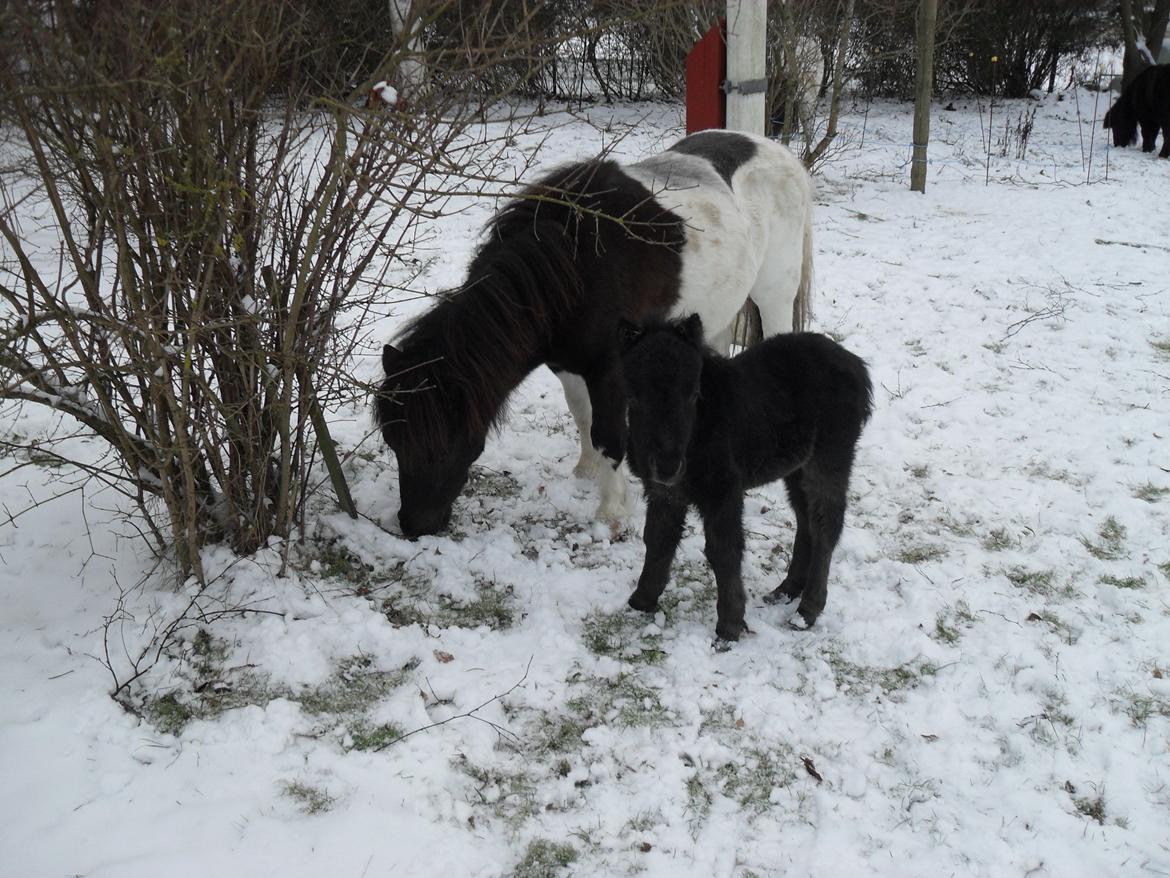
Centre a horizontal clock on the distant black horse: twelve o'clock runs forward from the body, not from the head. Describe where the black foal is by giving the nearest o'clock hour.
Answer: The black foal is roughly at 9 o'clock from the distant black horse.

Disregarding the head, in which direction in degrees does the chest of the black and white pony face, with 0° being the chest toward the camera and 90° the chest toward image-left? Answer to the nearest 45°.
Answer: approximately 45°

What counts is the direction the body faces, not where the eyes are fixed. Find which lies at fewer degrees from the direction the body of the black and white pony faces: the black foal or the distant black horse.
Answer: the black foal

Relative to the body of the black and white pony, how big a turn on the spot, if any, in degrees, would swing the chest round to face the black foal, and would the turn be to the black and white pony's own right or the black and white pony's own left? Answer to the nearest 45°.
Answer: approximately 90° to the black and white pony's own left

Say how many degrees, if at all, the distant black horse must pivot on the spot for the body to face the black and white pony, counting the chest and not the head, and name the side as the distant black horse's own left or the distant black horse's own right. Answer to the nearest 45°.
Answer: approximately 90° to the distant black horse's own left

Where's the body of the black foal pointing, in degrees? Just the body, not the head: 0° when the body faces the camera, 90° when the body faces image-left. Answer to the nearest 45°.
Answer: approximately 45°

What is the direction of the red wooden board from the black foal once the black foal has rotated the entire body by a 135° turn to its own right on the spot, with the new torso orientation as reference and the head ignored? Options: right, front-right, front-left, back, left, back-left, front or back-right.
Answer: front

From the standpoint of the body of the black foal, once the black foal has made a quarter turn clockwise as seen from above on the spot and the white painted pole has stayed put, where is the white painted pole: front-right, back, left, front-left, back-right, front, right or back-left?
front-right

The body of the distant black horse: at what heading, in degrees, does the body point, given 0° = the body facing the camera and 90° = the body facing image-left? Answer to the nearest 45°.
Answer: approximately 90°
